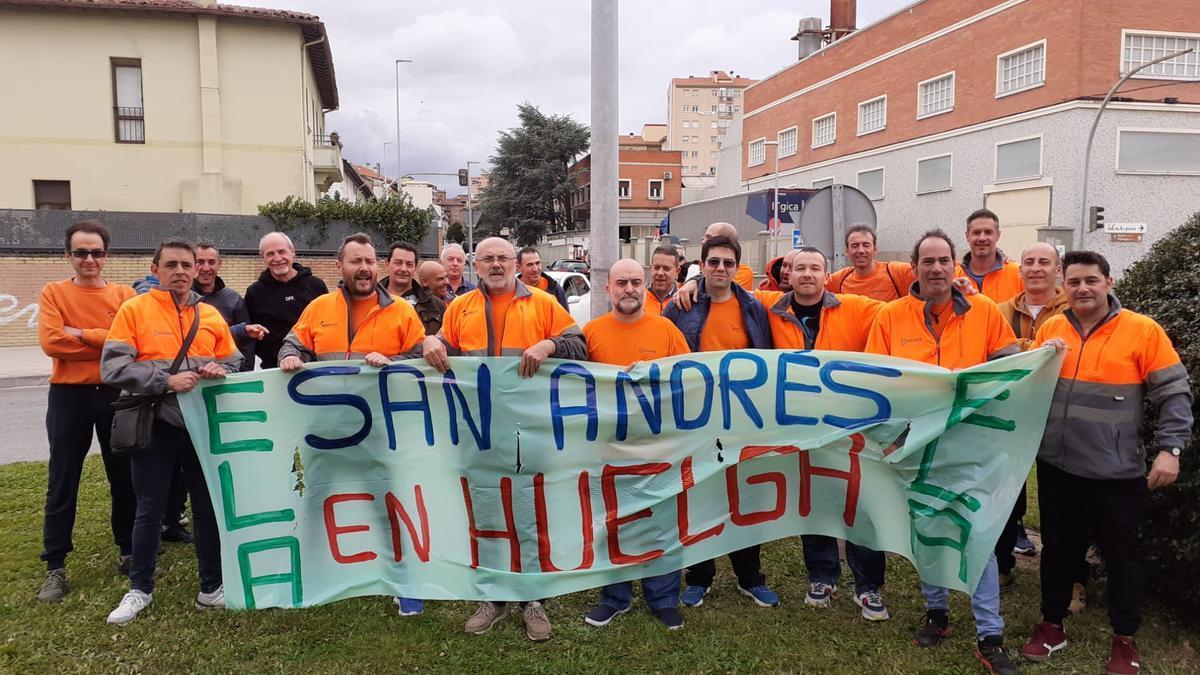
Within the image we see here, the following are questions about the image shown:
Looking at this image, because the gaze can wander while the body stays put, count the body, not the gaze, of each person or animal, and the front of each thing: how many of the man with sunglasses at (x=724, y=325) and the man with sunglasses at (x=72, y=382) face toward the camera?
2

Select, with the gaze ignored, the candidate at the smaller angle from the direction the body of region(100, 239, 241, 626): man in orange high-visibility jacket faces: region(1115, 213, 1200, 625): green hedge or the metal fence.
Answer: the green hedge

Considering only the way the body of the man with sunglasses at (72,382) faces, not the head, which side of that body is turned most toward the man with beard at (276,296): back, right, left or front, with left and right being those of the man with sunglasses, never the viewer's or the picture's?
left
